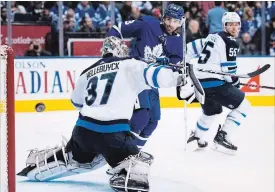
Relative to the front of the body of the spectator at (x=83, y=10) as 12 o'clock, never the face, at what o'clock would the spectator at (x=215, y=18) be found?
the spectator at (x=215, y=18) is roughly at 9 o'clock from the spectator at (x=83, y=10).

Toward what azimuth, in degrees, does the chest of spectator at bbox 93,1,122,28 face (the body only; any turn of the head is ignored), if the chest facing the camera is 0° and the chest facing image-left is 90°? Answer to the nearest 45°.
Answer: approximately 0°

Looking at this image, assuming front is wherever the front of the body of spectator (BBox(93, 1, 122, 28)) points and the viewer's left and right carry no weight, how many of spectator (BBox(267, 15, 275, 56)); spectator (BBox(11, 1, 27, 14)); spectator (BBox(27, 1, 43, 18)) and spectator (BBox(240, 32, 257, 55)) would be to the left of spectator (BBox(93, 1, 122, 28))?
2

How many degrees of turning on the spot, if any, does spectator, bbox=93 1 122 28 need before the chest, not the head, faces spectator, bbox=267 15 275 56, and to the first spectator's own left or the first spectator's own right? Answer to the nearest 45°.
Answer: approximately 90° to the first spectator's own left

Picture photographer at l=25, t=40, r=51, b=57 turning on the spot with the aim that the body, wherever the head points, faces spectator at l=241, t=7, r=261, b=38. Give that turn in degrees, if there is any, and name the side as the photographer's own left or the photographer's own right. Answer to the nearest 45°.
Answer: approximately 90° to the photographer's own left
